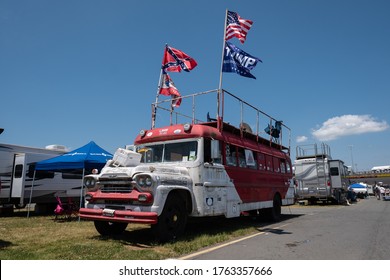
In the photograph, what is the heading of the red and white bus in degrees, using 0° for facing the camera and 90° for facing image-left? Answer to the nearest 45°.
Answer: approximately 45°

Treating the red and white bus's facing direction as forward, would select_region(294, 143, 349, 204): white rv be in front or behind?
behind

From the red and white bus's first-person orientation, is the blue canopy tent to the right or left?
on its right

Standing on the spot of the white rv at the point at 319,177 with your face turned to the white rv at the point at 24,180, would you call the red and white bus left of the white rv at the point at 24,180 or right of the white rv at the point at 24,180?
left
